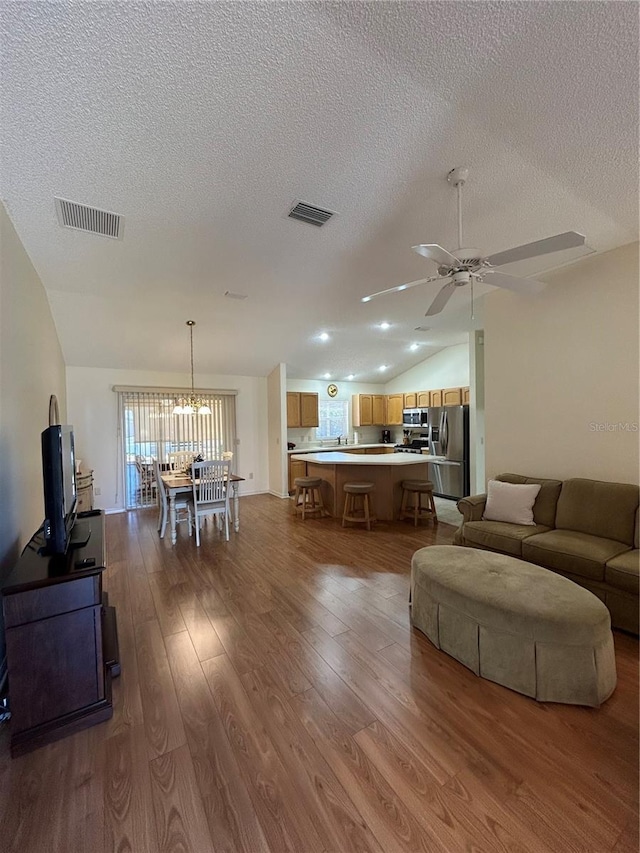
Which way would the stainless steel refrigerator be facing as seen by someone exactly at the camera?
facing the viewer and to the left of the viewer

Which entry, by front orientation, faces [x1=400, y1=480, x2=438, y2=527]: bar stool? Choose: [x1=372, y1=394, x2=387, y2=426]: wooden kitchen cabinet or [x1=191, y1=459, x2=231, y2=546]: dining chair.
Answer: the wooden kitchen cabinet

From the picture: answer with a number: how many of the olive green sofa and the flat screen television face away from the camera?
0

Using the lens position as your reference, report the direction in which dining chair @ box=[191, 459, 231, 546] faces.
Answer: facing away from the viewer

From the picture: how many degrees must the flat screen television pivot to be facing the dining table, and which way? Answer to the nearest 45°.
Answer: approximately 45° to its left

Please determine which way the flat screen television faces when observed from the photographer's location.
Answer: facing to the right of the viewer

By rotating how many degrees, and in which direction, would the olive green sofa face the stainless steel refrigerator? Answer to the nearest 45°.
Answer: approximately 90° to its right

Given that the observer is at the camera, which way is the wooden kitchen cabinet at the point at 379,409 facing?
facing the viewer

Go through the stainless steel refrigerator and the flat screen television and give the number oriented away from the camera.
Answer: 0

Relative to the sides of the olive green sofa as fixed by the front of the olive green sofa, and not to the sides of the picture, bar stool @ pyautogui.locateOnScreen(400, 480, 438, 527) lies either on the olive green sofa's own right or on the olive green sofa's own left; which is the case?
on the olive green sofa's own right

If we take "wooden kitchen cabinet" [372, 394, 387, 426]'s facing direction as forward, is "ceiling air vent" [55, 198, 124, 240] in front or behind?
in front

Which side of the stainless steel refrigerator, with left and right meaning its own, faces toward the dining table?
front

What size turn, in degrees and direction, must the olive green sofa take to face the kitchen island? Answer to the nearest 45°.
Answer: approximately 90° to its right

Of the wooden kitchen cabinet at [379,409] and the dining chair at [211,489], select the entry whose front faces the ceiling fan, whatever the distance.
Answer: the wooden kitchen cabinet

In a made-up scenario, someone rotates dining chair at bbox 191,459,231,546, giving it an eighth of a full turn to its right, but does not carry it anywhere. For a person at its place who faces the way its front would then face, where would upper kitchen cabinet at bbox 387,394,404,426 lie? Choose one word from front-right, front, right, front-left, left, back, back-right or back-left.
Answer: front

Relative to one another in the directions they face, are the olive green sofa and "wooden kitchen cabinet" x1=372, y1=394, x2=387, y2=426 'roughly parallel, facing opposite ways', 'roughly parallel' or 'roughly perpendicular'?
roughly perpendicular

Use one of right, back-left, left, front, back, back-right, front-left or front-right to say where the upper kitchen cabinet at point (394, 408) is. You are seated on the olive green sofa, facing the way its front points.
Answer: right

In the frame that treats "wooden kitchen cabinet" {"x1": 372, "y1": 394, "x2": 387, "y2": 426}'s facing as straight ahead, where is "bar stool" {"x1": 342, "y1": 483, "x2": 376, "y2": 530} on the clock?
The bar stool is roughly at 12 o'clock from the wooden kitchen cabinet.

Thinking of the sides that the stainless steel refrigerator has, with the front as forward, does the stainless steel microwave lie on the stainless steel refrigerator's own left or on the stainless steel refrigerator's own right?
on the stainless steel refrigerator's own right

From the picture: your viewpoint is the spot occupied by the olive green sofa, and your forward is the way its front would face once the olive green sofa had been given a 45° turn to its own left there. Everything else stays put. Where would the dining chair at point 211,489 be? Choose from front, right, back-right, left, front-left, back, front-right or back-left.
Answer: right

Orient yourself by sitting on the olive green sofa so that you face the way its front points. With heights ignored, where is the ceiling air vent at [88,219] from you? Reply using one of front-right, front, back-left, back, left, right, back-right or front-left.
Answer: front
